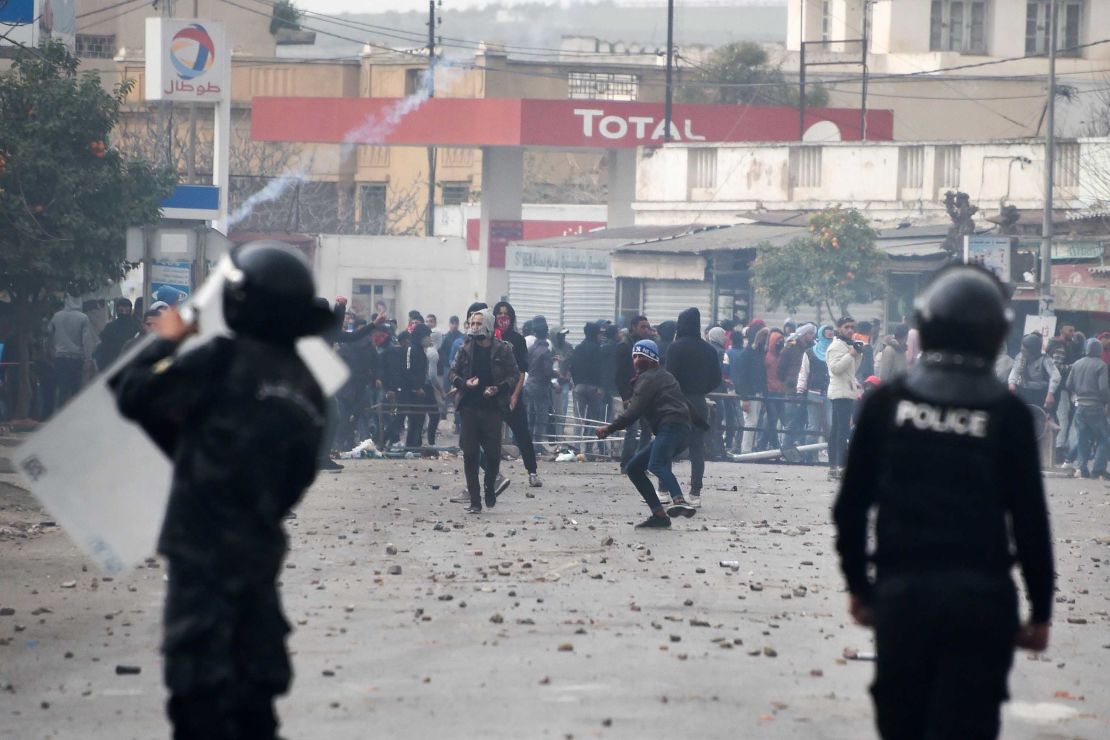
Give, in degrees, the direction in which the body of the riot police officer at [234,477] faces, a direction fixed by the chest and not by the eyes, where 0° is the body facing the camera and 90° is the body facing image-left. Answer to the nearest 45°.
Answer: approximately 135°

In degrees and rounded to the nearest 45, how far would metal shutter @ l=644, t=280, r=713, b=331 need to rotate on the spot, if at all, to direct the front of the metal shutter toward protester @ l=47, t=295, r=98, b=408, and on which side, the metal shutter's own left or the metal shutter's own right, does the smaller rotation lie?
approximately 45° to the metal shutter's own right

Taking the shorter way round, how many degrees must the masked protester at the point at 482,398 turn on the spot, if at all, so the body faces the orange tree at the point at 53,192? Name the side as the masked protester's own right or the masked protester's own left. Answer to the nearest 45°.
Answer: approximately 135° to the masked protester's own right

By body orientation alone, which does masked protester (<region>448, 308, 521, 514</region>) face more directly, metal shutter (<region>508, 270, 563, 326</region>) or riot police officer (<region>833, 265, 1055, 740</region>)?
the riot police officer

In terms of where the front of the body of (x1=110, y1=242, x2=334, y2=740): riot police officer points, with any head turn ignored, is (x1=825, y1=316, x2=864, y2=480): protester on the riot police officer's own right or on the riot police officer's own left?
on the riot police officer's own right

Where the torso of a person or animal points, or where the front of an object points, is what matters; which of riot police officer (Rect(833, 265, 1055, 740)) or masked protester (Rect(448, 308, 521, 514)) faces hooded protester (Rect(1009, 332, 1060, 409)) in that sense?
the riot police officer

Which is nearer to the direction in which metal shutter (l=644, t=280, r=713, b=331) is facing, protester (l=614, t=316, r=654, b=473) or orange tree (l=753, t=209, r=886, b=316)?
the protester

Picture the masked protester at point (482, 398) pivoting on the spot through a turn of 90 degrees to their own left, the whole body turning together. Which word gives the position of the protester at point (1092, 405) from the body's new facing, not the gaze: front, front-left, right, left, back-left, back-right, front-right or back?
front-left

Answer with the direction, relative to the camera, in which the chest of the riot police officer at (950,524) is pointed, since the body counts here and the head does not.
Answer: away from the camera

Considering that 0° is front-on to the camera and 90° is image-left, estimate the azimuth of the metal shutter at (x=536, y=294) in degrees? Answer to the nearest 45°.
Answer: approximately 0°

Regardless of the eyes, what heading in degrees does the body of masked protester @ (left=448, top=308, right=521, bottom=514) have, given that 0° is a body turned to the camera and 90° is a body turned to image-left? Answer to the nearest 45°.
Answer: approximately 0°
